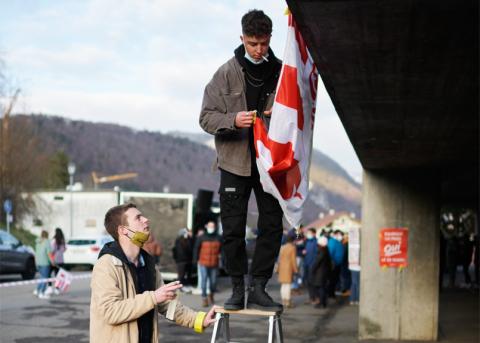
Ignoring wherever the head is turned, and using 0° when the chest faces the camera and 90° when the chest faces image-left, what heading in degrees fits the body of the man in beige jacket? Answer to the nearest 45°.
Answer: approximately 315°

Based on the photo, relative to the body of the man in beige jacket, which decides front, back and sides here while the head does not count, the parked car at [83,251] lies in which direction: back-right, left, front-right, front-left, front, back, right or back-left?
back-left

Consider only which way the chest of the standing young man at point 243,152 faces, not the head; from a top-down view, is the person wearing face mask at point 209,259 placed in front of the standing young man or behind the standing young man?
behind

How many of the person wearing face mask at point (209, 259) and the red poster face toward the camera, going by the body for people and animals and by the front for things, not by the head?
2

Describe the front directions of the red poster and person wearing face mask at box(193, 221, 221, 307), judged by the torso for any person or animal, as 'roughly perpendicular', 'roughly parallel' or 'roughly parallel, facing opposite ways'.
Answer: roughly parallel

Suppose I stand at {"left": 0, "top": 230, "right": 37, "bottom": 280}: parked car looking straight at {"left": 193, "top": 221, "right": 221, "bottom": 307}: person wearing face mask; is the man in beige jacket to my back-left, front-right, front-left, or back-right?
front-right

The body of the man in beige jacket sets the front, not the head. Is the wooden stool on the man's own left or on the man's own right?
on the man's own left

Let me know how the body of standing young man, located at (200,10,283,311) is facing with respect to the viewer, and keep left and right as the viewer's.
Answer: facing the viewer and to the right of the viewer

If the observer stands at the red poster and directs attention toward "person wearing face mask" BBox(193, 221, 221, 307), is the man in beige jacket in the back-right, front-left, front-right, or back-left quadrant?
back-left

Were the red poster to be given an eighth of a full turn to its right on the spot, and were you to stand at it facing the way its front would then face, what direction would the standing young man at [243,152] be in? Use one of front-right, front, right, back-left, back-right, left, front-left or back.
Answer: front-left

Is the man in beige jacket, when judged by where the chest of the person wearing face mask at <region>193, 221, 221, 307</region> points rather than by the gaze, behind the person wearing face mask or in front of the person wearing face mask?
in front

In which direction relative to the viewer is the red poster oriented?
toward the camera

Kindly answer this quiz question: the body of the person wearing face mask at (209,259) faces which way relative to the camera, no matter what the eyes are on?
toward the camera
